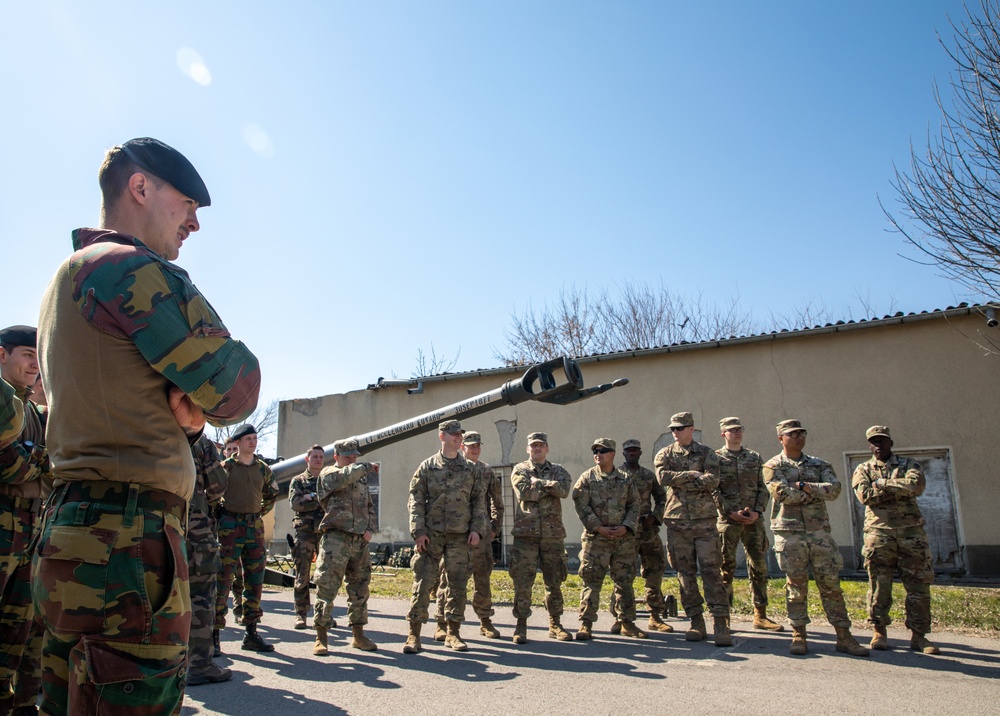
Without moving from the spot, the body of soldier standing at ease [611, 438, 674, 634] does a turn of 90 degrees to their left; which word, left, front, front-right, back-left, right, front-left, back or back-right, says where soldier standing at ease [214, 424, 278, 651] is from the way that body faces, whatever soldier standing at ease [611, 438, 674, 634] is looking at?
back-right

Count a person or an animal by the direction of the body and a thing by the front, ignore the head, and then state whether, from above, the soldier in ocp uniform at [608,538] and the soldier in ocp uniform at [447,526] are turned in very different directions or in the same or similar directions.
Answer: same or similar directions

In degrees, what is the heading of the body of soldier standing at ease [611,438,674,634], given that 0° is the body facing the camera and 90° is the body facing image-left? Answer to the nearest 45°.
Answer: approximately 0°

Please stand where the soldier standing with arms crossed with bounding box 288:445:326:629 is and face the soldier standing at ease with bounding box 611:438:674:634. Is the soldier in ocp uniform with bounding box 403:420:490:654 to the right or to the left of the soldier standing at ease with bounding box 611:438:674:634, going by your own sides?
right

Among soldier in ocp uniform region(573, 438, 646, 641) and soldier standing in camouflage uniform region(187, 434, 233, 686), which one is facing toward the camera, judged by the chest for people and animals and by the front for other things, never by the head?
the soldier in ocp uniform

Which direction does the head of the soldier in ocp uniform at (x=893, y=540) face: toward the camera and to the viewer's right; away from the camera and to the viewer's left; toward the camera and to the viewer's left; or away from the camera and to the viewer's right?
toward the camera and to the viewer's left

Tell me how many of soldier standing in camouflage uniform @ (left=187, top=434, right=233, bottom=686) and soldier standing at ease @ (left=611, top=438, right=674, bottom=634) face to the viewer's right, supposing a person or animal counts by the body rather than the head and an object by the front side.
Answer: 1

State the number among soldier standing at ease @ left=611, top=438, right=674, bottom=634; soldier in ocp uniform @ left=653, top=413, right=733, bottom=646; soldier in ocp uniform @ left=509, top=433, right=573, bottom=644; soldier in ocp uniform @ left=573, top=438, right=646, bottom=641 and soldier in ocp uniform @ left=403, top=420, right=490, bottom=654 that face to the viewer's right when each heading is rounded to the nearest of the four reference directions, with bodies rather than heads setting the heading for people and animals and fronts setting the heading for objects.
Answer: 0

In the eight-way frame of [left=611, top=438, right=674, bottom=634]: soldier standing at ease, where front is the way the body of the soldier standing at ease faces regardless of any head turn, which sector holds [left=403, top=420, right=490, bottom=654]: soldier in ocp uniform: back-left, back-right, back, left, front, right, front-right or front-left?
front-right

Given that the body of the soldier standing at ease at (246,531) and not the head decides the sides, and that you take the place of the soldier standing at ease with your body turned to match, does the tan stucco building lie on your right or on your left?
on your left

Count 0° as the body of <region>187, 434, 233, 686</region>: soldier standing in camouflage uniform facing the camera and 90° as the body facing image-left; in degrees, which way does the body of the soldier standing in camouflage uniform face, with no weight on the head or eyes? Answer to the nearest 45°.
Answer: approximately 270°

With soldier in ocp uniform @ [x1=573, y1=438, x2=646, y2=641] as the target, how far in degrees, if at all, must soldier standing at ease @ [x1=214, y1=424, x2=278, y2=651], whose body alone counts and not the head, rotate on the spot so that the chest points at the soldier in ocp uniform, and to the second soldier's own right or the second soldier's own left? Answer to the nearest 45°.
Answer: approximately 45° to the second soldier's own left

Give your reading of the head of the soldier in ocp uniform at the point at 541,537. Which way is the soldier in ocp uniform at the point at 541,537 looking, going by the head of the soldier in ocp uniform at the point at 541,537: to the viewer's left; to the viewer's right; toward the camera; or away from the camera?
toward the camera

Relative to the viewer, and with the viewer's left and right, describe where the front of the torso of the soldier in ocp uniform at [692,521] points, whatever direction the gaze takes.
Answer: facing the viewer

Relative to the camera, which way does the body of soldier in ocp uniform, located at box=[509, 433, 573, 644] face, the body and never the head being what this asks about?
toward the camera

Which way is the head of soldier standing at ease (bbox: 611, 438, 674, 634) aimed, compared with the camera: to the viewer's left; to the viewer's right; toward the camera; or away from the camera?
toward the camera

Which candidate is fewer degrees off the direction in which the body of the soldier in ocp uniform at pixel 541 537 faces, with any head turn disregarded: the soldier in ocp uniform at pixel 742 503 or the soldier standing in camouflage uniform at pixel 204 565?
the soldier standing in camouflage uniform

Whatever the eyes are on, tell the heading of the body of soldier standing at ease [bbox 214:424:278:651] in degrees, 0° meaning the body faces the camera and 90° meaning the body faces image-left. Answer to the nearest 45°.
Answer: approximately 315°

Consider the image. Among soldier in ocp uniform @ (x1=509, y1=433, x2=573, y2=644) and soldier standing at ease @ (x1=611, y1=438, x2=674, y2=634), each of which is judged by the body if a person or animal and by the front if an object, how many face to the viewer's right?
0
